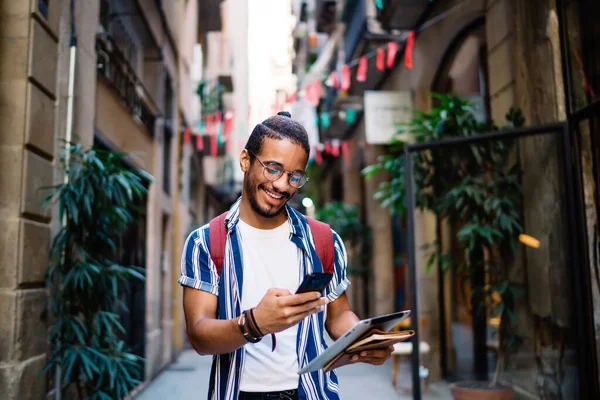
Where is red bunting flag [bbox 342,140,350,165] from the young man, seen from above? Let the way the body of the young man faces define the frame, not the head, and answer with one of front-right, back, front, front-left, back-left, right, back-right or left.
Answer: back

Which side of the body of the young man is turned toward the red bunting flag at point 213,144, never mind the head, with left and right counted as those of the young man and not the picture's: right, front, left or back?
back

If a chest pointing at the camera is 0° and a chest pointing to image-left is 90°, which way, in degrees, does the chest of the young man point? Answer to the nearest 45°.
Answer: approximately 0°

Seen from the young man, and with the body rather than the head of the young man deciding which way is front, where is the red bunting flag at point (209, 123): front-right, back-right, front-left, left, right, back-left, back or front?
back

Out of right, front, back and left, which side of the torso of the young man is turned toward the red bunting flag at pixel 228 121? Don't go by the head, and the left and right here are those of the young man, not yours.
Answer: back

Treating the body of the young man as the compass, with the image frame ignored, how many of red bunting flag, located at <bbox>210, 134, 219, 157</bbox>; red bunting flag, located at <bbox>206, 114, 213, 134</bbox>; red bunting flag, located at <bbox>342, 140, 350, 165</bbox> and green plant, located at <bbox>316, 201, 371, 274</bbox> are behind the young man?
4

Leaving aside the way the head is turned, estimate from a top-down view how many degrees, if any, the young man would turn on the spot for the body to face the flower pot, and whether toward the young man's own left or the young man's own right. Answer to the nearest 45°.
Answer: approximately 135° to the young man's own left

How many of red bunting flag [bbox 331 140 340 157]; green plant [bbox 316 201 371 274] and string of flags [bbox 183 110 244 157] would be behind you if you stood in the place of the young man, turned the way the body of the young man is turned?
3

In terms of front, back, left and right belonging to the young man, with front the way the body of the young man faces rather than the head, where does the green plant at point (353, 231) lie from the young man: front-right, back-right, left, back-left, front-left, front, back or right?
back

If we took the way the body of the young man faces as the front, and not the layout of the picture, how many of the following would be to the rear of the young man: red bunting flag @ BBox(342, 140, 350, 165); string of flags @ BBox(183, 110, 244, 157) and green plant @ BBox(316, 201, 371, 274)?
3

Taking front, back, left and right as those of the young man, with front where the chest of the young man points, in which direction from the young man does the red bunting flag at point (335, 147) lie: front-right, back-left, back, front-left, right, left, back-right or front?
back

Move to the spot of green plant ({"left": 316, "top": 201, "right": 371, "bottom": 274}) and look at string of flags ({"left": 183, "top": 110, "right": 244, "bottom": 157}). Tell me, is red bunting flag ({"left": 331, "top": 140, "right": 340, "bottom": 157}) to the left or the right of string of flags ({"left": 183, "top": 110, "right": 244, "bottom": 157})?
right
